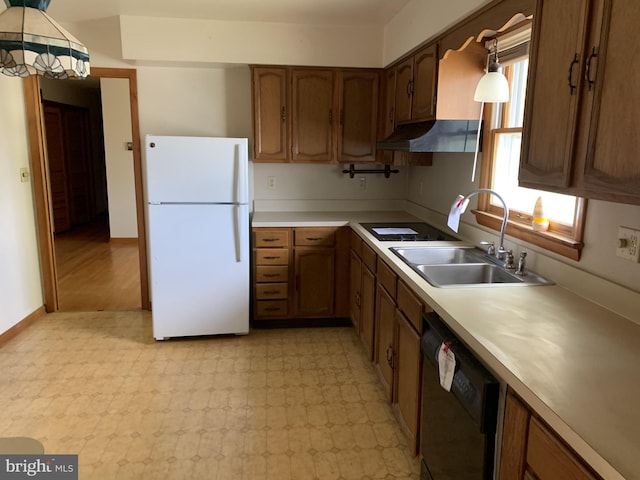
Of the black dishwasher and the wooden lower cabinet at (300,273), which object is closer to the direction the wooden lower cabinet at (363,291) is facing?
the wooden lower cabinet

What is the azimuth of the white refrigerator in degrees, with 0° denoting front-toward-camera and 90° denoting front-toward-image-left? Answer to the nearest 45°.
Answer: approximately 0°

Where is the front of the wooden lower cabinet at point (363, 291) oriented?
to the viewer's left

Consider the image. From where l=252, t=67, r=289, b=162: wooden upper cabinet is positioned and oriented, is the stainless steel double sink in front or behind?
in front

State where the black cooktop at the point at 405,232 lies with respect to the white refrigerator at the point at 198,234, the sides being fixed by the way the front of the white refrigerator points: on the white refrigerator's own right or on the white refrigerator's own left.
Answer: on the white refrigerator's own left

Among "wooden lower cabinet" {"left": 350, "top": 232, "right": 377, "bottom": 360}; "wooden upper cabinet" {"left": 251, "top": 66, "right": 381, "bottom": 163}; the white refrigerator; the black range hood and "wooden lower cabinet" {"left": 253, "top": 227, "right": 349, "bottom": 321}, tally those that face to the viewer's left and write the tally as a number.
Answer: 2

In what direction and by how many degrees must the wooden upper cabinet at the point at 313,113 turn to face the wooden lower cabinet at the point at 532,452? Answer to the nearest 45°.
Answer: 0° — it already faces it

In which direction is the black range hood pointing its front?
to the viewer's left

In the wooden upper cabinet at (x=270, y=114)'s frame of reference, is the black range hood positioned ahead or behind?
ahead

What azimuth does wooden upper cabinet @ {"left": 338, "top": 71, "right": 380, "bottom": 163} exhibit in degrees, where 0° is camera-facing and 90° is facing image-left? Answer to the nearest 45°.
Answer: approximately 0°
